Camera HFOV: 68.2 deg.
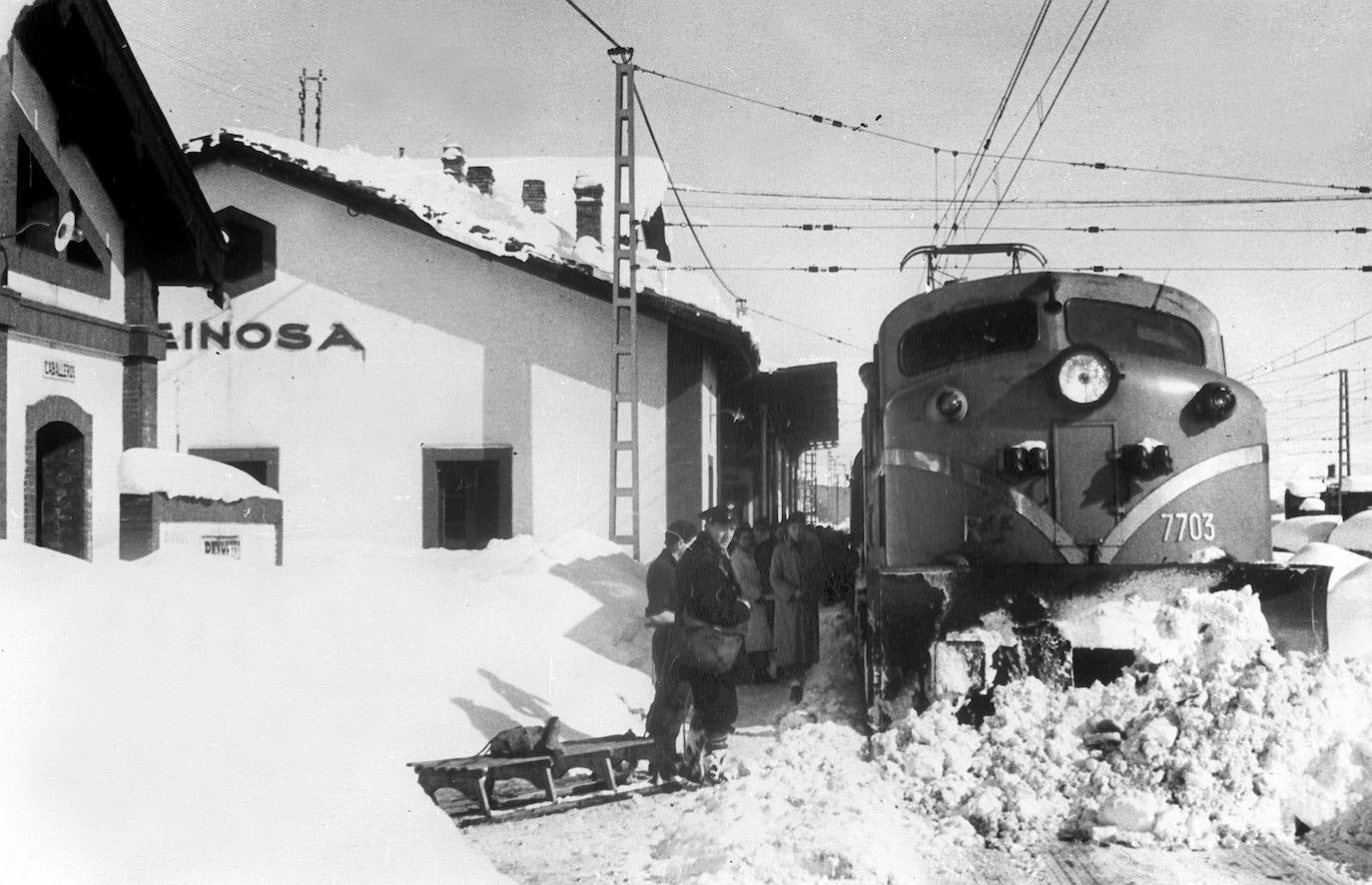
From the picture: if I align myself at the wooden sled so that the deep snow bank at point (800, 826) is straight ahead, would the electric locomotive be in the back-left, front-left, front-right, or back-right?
front-left

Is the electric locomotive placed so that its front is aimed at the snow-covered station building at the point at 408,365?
no

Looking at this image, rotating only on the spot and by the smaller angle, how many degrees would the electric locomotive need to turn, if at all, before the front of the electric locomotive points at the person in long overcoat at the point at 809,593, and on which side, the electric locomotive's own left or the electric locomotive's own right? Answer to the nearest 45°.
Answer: approximately 135° to the electric locomotive's own right

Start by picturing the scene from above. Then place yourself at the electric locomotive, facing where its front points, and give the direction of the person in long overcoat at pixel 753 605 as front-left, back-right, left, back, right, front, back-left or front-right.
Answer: back-right

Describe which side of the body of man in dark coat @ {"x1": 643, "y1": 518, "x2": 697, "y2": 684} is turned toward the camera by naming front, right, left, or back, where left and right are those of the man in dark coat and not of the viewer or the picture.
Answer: right

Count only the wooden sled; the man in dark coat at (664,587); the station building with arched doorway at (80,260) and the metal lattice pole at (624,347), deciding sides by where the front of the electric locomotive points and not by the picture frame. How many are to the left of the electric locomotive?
0

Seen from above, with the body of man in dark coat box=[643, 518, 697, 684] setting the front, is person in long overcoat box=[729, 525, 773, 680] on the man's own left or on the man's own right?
on the man's own left

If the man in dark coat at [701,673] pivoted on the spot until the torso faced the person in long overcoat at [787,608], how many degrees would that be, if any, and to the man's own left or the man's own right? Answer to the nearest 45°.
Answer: approximately 135° to the man's own left

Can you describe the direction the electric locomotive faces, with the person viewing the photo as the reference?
facing the viewer

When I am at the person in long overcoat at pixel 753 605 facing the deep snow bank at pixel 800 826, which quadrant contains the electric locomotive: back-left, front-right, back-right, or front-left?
front-left

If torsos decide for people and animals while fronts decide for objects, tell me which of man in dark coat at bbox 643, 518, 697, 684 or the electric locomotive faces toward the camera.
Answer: the electric locomotive

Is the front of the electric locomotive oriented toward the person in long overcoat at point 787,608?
no
